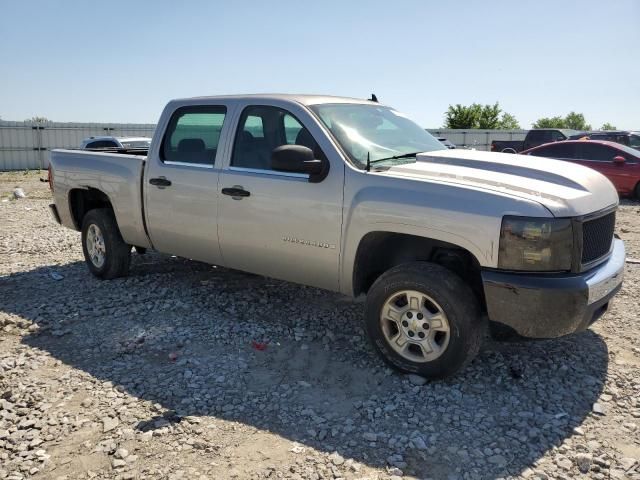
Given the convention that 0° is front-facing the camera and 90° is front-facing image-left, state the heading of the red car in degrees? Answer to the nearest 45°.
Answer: approximately 270°

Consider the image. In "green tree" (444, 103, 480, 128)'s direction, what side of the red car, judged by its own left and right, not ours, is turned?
left

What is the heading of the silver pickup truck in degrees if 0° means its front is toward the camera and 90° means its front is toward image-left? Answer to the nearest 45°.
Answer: approximately 315°

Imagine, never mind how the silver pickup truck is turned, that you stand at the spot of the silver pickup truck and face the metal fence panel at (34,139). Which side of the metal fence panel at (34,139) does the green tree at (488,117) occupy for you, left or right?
right

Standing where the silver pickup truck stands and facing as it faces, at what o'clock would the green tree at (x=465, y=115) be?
The green tree is roughly at 8 o'clock from the silver pickup truck.

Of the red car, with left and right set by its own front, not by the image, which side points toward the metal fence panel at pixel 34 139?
back

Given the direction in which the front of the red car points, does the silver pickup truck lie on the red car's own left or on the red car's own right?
on the red car's own right

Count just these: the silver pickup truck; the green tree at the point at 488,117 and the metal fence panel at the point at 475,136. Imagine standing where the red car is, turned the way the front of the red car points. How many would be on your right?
1

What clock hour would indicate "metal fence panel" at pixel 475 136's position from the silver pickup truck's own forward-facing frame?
The metal fence panel is roughly at 8 o'clock from the silver pickup truck.

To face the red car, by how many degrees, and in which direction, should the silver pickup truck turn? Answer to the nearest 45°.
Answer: approximately 90° to its left
